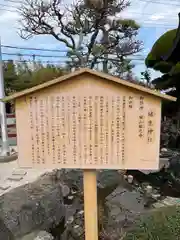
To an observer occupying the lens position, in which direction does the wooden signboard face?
facing the viewer
